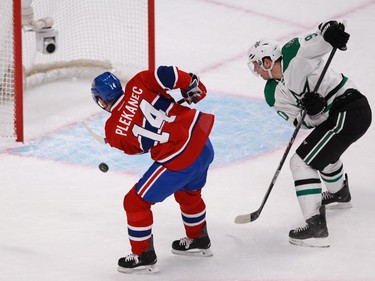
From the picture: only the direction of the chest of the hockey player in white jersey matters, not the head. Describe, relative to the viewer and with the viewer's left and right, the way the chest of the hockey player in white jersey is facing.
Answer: facing to the left of the viewer

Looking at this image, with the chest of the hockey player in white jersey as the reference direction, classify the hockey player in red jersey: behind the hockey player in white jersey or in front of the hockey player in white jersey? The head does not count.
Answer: in front

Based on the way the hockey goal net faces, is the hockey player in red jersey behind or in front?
in front

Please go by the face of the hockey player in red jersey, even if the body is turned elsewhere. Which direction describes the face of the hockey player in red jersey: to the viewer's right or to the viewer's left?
to the viewer's left

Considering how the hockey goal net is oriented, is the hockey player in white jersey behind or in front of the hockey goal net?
in front

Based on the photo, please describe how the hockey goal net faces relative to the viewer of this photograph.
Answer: facing the viewer and to the right of the viewer

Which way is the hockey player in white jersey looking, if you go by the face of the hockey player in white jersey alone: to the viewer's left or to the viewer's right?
to the viewer's left
